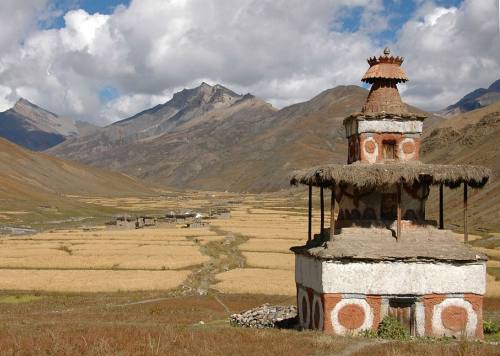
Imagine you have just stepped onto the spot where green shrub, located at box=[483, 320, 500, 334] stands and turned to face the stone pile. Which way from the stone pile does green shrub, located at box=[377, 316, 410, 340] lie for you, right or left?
left

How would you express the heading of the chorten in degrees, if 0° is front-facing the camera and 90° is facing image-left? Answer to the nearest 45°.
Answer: approximately 0°

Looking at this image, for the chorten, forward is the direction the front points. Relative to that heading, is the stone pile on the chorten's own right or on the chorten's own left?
on the chorten's own right
